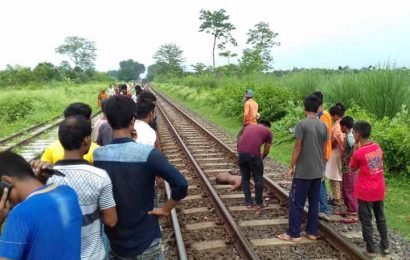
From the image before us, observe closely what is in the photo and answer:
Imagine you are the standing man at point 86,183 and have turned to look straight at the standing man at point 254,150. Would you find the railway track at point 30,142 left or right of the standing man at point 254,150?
left

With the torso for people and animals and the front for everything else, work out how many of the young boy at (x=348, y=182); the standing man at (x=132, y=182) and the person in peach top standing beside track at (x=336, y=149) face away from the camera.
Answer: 1

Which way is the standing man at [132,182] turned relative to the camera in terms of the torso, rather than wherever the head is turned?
away from the camera

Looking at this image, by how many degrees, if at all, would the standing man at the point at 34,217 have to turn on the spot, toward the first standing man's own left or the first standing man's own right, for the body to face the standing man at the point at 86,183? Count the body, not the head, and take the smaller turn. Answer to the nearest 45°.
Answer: approximately 90° to the first standing man's own right

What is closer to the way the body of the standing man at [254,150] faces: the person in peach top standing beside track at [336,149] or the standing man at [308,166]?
the person in peach top standing beside track

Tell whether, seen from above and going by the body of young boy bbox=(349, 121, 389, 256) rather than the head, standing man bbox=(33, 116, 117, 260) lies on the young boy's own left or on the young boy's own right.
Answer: on the young boy's own left

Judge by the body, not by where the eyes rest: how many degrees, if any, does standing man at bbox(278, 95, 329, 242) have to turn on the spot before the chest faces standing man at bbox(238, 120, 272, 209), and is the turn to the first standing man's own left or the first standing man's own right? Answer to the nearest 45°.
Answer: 0° — they already face them

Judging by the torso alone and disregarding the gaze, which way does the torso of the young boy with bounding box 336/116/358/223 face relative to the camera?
to the viewer's left

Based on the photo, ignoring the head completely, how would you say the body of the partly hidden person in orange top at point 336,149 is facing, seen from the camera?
to the viewer's left
